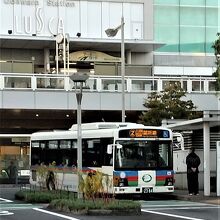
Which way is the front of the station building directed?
toward the camera

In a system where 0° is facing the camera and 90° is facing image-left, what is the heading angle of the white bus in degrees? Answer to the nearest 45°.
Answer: approximately 315°

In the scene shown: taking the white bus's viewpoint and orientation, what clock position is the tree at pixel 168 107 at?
The tree is roughly at 8 o'clock from the white bus.

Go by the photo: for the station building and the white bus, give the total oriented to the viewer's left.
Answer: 0

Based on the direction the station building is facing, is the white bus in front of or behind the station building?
in front

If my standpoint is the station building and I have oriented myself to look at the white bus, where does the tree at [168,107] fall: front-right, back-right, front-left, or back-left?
front-left

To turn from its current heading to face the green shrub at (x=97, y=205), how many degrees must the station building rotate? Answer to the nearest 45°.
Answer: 0° — it already faces it

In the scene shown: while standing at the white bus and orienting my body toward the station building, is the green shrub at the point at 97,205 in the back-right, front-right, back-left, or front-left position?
back-left

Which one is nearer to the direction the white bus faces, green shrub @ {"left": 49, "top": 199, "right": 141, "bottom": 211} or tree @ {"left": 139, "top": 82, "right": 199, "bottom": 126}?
the green shrub

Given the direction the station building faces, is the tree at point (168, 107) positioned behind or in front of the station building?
in front

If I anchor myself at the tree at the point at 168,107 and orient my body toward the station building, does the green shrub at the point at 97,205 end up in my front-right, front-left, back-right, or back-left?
back-left

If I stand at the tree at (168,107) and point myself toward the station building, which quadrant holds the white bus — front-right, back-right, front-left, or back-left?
back-left

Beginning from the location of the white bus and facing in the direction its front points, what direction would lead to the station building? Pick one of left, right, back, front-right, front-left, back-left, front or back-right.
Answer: back-left

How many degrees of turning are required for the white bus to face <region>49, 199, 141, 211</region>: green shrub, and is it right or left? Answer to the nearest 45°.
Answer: approximately 45° to its right
